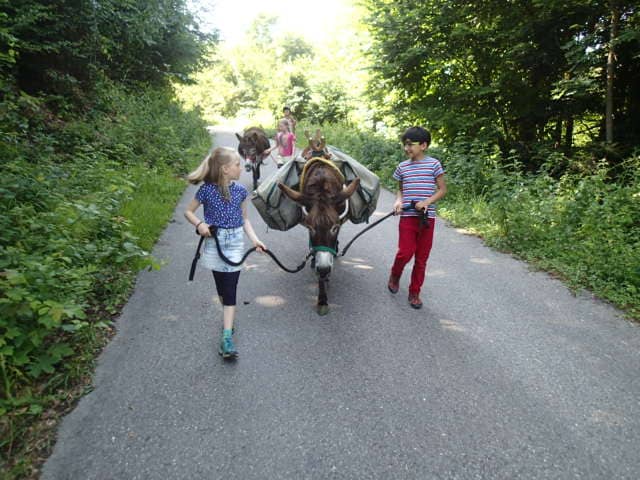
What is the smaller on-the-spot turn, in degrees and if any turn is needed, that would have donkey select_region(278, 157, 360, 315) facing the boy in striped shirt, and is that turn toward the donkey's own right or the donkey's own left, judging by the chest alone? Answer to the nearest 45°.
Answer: approximately 90° to the donkey's own left

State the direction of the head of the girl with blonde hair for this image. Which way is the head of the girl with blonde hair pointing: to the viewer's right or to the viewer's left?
to the viewer's right

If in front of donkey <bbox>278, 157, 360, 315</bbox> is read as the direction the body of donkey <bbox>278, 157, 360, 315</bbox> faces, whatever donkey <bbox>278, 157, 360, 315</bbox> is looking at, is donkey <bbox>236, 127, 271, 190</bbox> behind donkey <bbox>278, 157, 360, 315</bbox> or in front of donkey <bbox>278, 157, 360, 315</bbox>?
behind

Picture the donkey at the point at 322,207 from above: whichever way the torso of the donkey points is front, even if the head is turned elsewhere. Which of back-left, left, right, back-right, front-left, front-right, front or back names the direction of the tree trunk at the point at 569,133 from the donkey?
back-left

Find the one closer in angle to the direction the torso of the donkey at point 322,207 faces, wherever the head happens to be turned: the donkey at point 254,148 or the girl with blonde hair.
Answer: the girl with blonde hair

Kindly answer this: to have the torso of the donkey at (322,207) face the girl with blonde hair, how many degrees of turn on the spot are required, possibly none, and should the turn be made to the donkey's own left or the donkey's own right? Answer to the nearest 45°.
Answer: approximately 45° to the donkey's own right

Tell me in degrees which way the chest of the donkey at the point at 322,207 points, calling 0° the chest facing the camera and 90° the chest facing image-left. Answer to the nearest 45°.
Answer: approximately 0°

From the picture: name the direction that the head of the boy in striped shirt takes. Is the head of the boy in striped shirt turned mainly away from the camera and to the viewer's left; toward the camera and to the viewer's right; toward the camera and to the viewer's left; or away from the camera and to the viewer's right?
toward the camera and to the viewer's left

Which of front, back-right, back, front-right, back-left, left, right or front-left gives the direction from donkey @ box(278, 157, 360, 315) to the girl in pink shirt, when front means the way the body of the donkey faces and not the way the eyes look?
back
